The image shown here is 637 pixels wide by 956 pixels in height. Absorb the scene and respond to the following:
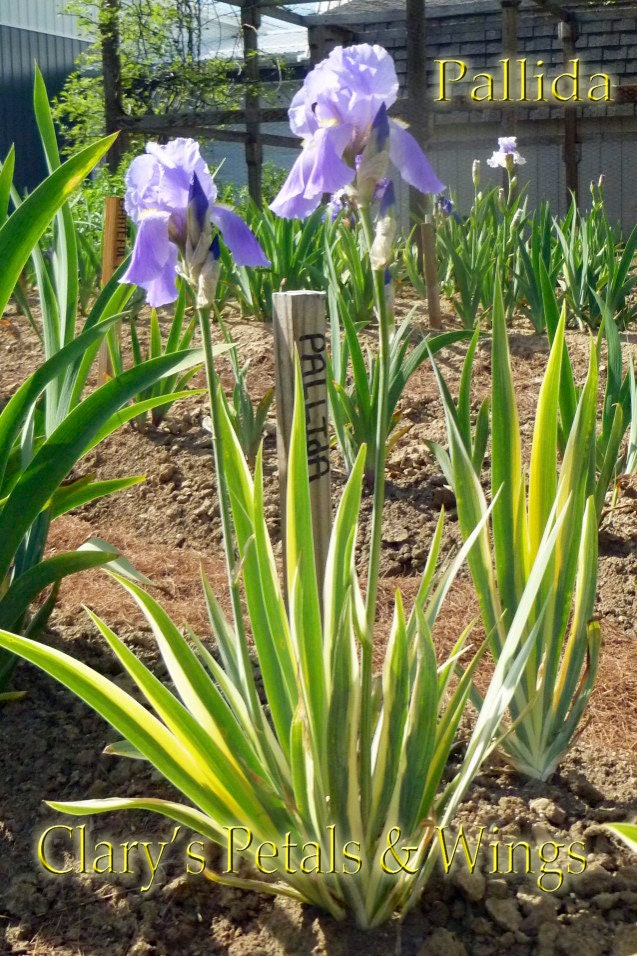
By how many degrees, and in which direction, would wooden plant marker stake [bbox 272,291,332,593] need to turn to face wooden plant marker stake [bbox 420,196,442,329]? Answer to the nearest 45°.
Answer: approximately 180°

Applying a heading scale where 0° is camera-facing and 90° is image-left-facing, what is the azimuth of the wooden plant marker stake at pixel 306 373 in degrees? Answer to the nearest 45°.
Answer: approximately 0°

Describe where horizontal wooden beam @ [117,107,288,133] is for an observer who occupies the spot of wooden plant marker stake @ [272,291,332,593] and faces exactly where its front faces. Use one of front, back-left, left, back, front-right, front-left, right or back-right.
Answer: back

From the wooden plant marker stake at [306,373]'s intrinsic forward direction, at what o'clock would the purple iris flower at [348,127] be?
The purple iris flower is roughly at 12 o'clock from the wooden plant marker stake.

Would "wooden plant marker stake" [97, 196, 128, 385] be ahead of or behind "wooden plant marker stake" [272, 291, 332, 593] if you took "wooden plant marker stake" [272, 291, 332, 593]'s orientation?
behind

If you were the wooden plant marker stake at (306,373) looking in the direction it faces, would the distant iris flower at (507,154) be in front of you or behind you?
behind

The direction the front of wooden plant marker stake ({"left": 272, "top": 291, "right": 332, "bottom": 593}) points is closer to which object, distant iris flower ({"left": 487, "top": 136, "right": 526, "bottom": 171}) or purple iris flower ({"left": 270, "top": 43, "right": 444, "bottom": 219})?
the purple iris flower
